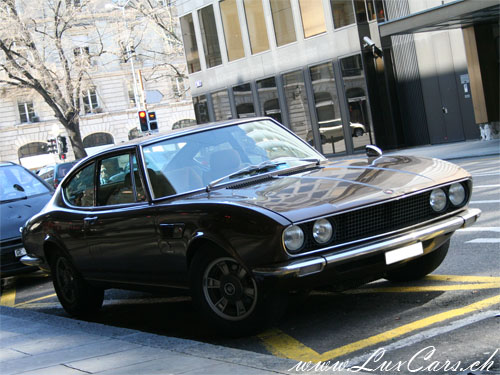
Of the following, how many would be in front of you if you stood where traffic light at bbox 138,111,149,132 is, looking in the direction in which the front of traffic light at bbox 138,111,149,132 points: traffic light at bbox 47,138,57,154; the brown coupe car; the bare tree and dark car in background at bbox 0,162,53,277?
2

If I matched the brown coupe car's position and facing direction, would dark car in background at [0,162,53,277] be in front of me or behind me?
behind

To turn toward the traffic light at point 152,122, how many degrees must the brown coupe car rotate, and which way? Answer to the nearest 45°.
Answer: approximately 135° to its left

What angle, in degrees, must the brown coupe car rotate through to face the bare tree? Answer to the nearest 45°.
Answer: approximately 135° to its left

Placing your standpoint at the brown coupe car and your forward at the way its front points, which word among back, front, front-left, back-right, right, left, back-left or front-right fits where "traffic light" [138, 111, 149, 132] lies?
back-left

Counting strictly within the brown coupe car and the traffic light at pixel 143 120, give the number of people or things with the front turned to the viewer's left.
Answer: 0

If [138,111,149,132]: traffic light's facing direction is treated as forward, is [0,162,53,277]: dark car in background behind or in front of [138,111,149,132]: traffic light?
in front

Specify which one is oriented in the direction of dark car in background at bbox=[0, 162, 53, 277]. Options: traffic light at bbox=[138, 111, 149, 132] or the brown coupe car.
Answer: the traffic light

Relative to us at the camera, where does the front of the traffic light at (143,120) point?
facing the viewer

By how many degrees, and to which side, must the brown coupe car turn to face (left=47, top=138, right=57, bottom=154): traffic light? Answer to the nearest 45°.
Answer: approximately 135° to its left
